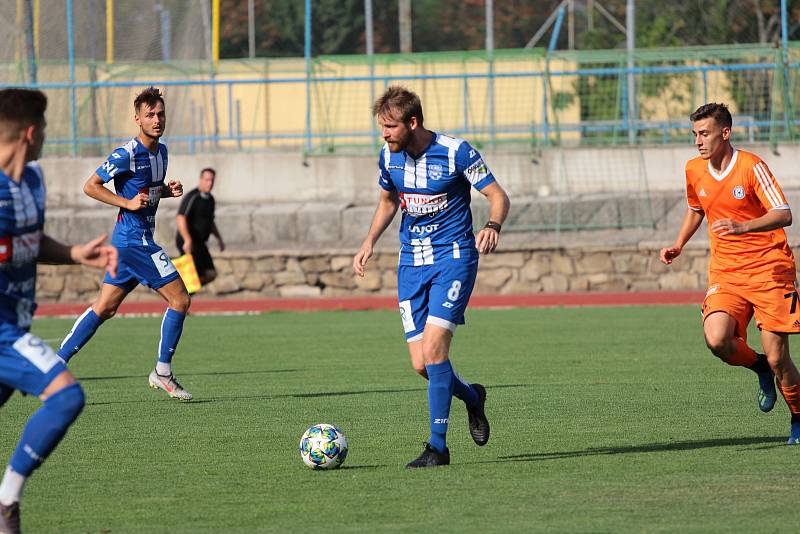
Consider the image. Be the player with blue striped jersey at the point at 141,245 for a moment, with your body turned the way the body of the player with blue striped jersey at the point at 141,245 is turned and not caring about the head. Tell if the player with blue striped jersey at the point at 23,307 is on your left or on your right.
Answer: on your right

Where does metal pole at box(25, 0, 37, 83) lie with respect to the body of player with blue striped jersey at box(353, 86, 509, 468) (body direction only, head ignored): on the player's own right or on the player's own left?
on the player's own right

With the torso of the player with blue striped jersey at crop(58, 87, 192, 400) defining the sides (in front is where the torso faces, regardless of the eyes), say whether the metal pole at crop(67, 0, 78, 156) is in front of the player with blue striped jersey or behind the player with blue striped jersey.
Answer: behind

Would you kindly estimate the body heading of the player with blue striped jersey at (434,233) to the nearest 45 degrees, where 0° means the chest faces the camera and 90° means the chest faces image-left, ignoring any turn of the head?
approximately 45°

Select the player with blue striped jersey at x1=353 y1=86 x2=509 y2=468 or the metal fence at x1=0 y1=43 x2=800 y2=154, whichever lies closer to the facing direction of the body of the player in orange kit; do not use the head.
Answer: the player with blue striped jersey

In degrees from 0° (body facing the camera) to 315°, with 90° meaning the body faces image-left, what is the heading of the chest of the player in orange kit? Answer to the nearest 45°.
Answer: approximately 45°
